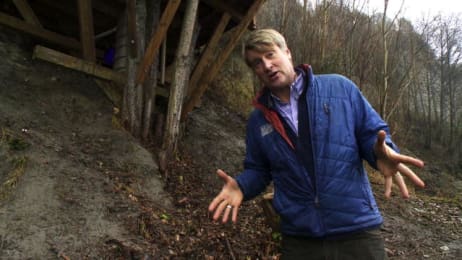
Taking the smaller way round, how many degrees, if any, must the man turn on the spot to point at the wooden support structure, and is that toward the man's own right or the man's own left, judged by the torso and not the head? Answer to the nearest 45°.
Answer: approximately 135° to the man's own right

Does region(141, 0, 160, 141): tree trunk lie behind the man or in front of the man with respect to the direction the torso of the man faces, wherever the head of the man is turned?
behind

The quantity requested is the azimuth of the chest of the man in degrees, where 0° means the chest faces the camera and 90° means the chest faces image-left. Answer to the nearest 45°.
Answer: approximately 0°

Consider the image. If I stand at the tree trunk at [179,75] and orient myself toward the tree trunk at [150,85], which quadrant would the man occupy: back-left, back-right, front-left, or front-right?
back-left

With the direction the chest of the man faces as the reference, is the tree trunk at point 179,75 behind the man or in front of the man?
behind
